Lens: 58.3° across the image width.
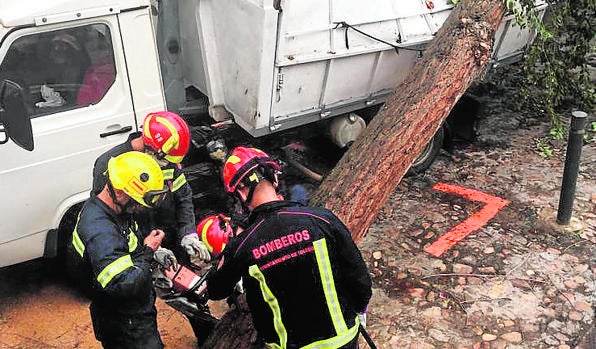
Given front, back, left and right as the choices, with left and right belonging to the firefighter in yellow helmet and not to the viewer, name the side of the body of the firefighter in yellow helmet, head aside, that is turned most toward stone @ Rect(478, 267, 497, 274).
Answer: front

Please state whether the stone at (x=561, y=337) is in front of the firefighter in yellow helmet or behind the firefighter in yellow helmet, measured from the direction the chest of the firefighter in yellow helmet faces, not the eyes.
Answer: in front

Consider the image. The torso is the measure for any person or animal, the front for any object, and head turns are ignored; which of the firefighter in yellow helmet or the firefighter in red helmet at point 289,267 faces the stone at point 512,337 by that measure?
the firefighter in yellow helmet

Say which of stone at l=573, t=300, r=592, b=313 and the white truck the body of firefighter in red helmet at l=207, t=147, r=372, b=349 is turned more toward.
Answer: the white truck

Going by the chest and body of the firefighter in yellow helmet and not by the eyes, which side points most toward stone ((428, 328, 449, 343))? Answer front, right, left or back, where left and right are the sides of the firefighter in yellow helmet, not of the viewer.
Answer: front

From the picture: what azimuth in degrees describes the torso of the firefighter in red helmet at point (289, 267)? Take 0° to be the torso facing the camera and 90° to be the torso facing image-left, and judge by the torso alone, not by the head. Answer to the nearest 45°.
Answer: approximately 135°

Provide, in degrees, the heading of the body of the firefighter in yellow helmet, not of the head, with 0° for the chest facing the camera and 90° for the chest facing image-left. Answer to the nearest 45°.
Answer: approximately 270°

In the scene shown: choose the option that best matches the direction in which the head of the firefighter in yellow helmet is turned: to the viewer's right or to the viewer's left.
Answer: to the viewer's right

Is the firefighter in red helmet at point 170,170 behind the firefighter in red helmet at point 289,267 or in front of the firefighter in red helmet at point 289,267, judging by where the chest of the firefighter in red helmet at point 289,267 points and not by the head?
in front

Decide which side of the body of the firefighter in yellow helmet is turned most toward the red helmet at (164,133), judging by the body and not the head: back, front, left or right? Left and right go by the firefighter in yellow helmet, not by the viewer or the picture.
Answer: left

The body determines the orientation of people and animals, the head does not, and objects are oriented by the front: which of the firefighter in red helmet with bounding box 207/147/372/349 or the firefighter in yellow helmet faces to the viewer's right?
the firefighter in yellow helmet

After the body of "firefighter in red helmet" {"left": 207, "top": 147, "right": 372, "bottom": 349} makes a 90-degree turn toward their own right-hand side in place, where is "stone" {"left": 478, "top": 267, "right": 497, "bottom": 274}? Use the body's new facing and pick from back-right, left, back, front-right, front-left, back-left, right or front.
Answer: front

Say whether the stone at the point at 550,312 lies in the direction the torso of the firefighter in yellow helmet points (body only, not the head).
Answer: yes

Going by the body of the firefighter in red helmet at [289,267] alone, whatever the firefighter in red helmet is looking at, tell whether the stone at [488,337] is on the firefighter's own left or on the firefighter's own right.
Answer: on the firefighter's own right

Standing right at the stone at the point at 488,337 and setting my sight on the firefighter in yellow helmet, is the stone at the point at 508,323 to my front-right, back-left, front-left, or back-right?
back-right

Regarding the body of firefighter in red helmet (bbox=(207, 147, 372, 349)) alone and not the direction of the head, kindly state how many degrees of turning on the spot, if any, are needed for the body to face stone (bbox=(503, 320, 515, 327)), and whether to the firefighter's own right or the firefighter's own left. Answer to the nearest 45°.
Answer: approximately 90° to the firefighter's own right

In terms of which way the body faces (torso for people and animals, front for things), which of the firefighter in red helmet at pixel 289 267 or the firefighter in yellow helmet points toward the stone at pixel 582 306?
the firefighter in yellow helmet
